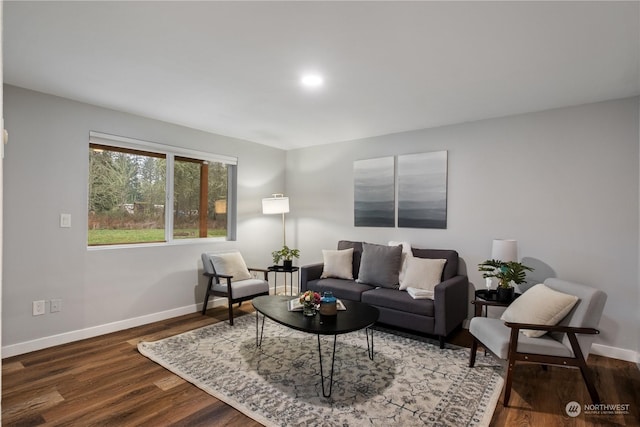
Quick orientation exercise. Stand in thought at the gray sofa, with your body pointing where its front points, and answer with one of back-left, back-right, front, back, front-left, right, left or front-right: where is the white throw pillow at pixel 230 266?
front-right

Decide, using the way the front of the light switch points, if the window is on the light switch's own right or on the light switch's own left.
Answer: on the light switch's own left

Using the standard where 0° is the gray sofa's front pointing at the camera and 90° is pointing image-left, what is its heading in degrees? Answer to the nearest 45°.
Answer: approximately 45°

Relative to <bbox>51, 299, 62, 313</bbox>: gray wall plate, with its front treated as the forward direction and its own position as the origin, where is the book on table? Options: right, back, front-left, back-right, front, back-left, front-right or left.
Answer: front-left

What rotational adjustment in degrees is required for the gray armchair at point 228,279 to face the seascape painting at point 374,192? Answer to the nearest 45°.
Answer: approximately 45° to its left

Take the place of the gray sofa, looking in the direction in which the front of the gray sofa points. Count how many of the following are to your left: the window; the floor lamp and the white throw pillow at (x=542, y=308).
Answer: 1

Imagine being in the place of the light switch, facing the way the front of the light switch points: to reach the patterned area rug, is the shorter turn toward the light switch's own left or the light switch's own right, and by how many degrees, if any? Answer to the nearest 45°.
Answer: approximately 45° to the light switch's own left

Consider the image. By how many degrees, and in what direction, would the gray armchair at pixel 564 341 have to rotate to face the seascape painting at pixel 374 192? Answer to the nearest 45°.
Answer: approximately 90° to its right

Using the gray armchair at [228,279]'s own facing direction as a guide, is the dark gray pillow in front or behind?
in front

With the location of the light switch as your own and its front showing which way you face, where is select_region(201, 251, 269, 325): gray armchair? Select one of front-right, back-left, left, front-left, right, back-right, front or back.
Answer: left

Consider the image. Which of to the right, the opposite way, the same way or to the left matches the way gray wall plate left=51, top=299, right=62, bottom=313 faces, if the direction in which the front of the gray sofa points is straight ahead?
to the left

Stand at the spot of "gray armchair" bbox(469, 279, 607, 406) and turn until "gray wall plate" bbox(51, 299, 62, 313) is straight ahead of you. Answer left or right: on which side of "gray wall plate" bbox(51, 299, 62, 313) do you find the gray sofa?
right

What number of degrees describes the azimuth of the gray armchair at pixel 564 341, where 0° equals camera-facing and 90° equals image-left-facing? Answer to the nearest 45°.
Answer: approximately 45°

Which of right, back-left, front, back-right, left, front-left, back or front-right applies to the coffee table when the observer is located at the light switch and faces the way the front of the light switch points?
front-left
